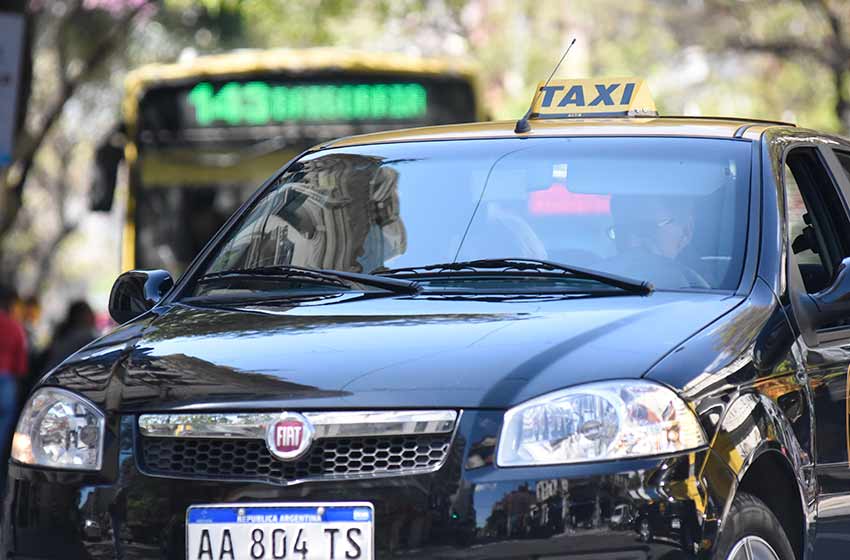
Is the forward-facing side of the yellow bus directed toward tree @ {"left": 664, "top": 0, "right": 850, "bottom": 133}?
no

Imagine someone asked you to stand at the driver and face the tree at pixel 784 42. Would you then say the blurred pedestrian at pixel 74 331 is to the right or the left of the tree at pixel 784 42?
left

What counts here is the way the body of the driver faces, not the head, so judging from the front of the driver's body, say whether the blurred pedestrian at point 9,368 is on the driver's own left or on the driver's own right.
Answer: on the driver's own right

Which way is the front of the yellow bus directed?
toward the camera

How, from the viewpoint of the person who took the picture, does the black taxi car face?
facing the viewer and to the left of the viewer

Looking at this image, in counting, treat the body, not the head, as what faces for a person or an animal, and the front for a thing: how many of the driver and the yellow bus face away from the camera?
0

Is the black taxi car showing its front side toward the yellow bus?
no

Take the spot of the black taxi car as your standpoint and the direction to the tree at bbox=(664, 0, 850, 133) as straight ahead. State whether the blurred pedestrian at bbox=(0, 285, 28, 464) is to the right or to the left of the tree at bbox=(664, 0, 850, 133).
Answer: left

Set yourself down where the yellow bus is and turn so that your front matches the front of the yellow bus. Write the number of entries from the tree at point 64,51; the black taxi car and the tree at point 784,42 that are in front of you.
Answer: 1

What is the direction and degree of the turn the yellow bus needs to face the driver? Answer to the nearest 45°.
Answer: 0° — it already faces them

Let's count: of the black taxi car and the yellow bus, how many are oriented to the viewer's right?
0

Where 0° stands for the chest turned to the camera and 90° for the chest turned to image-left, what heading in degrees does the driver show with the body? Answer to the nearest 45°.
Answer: approximately 45°

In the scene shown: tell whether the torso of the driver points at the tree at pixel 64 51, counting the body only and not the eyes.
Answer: no
